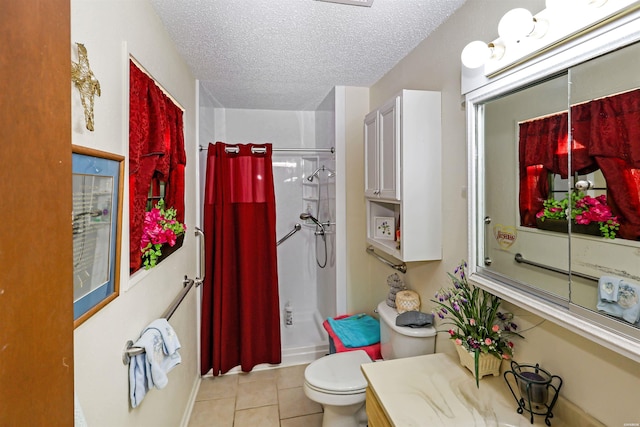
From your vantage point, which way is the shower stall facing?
toward the camera

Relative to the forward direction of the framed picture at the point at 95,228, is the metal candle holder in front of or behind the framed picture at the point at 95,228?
in front

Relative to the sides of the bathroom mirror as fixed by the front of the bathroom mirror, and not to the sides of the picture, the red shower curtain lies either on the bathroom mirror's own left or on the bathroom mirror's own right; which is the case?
on the bathroom mirror's own right

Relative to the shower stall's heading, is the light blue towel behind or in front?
in front

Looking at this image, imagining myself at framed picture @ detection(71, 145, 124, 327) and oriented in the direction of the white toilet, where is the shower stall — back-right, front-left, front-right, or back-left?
front-left

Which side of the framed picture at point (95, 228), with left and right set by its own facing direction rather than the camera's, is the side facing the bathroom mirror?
front

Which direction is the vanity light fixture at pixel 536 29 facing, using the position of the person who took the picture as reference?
facing the viewer and to the left of the viewer

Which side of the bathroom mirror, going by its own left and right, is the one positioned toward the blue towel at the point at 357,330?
right

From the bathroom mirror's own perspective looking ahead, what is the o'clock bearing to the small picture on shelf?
The small picture on shelf is roughly at 3 o'clock from the bathroom mirror.

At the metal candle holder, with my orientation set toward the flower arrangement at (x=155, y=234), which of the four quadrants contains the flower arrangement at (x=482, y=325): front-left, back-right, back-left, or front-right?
front-right

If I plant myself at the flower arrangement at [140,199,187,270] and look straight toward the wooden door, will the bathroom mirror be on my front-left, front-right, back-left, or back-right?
front-left

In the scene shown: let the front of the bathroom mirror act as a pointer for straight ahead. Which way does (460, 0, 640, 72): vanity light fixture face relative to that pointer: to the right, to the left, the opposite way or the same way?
the same way

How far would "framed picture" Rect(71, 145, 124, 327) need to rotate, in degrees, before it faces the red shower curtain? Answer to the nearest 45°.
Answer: approximately 90° to its left

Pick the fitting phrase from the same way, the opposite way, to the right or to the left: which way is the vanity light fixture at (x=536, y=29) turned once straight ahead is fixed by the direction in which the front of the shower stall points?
to the right
